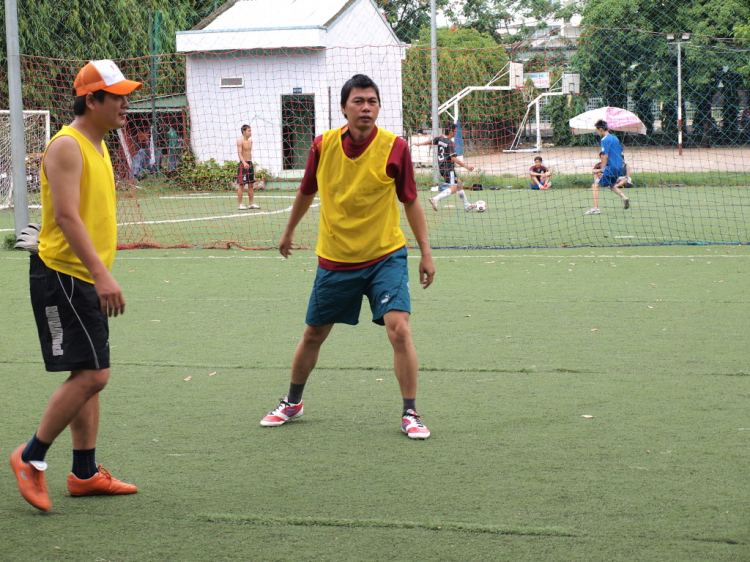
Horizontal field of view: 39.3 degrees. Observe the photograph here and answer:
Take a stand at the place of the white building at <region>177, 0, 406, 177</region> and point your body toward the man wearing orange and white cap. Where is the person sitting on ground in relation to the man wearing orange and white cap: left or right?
left

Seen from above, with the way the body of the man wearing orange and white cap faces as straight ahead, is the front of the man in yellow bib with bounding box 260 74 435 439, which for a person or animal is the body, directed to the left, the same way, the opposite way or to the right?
to the right

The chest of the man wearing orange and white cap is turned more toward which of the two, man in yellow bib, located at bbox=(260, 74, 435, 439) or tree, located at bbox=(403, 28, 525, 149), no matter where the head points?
the man in yellow bib

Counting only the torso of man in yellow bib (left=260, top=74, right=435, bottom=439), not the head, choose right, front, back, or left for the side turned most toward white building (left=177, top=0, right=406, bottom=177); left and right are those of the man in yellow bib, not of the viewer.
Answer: back

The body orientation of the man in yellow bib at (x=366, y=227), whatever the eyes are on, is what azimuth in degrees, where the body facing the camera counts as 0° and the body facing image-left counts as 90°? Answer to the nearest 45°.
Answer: approximately 0°

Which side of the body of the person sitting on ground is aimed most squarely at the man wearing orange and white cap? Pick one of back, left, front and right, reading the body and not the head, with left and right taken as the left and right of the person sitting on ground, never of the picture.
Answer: front

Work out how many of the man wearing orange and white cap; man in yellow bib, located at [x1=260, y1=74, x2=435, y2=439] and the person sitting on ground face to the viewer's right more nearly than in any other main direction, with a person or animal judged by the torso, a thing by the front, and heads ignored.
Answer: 1

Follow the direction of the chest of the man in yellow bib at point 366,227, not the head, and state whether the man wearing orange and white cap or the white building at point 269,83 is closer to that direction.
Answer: the man wearing orange and white cap

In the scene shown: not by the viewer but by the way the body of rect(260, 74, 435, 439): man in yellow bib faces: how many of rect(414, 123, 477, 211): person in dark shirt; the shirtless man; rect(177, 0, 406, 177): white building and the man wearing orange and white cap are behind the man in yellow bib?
3

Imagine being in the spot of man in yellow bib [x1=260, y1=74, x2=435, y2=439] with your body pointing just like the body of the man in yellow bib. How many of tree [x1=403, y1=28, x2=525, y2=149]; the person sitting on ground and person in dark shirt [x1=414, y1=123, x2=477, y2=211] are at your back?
3

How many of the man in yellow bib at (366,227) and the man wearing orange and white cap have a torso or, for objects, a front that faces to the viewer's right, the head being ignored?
1

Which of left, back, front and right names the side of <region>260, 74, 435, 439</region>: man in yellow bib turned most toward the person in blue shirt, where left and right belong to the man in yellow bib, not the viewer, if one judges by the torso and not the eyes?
back

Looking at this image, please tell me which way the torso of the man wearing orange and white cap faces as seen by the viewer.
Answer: to the viewer's right

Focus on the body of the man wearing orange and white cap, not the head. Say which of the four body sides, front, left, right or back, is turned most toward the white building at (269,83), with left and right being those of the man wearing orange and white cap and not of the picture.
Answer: left
